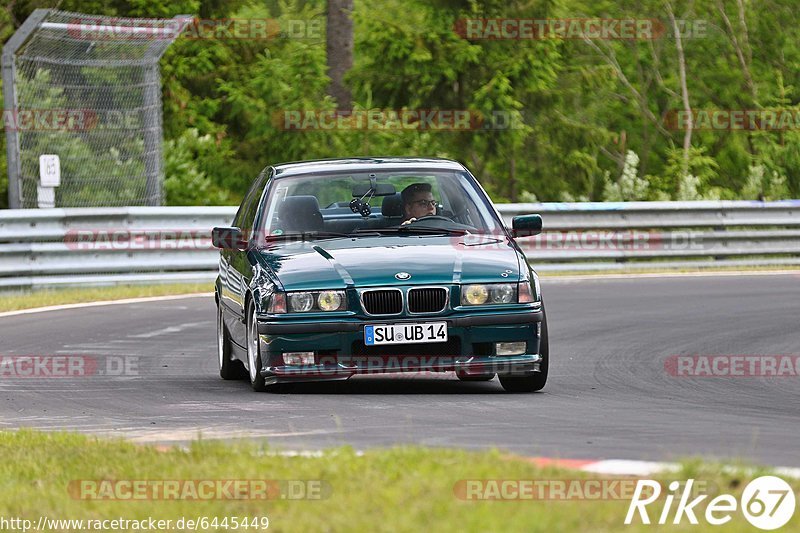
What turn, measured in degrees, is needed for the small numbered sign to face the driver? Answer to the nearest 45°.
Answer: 0° — it already faces them

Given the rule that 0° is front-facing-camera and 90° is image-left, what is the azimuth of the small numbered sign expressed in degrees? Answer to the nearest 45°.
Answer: approximately 0°
